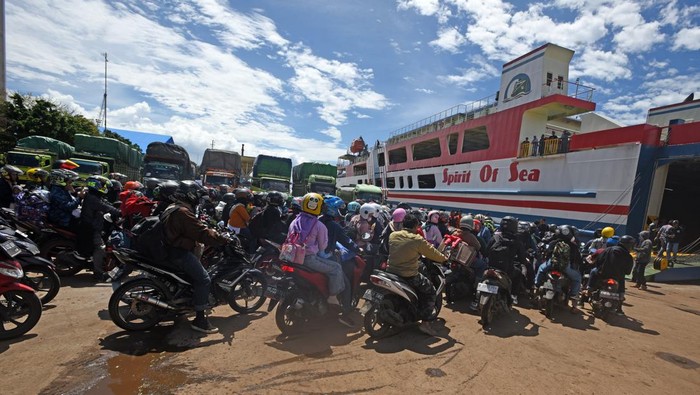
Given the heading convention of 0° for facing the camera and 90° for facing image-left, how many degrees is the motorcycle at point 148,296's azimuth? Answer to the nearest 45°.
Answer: approximately 270°

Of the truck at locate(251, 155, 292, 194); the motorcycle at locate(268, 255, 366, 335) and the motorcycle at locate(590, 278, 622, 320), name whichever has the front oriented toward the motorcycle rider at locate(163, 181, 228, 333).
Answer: the truck

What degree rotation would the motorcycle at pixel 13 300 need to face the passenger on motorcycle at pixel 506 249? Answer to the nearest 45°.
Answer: approximately 45° to its right

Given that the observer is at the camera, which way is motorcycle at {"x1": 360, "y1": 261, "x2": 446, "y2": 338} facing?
facing away from the viewer and to the right of the viewer

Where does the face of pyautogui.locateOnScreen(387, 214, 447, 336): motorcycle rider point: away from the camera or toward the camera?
away from the camera

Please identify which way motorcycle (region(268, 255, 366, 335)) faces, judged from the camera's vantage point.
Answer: facing away from the viewer and to the right of the viewer

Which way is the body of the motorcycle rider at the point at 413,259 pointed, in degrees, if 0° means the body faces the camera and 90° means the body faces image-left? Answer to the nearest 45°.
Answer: approximately 225°

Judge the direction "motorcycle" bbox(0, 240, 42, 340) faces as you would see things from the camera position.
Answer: facing to the right of the viewer

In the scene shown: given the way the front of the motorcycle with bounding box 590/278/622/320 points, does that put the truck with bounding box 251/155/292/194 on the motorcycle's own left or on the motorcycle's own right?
on the motorcycle's own left
